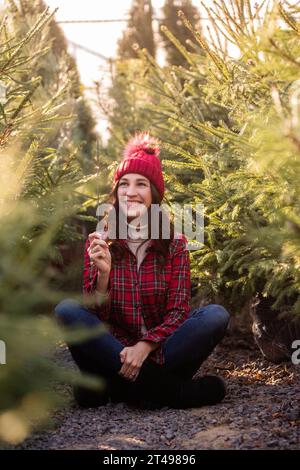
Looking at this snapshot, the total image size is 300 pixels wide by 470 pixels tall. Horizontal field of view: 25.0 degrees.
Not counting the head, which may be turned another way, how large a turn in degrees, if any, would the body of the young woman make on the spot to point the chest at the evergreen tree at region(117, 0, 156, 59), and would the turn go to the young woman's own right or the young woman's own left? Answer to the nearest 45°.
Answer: approximately 180°

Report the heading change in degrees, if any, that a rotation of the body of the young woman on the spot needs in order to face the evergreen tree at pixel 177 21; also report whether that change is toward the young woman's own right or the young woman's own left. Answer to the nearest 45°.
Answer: approximately 180°

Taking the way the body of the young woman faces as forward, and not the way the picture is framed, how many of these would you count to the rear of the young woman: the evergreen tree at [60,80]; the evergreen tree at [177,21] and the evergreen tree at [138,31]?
3

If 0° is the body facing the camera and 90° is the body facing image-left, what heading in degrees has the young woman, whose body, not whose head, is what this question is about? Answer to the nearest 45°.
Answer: approximately 0°

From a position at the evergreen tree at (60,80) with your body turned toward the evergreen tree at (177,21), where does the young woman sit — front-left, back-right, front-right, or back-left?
back-right

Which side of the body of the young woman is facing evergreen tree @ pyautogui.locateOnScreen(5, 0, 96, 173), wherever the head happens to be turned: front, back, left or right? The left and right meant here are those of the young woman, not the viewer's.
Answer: back
